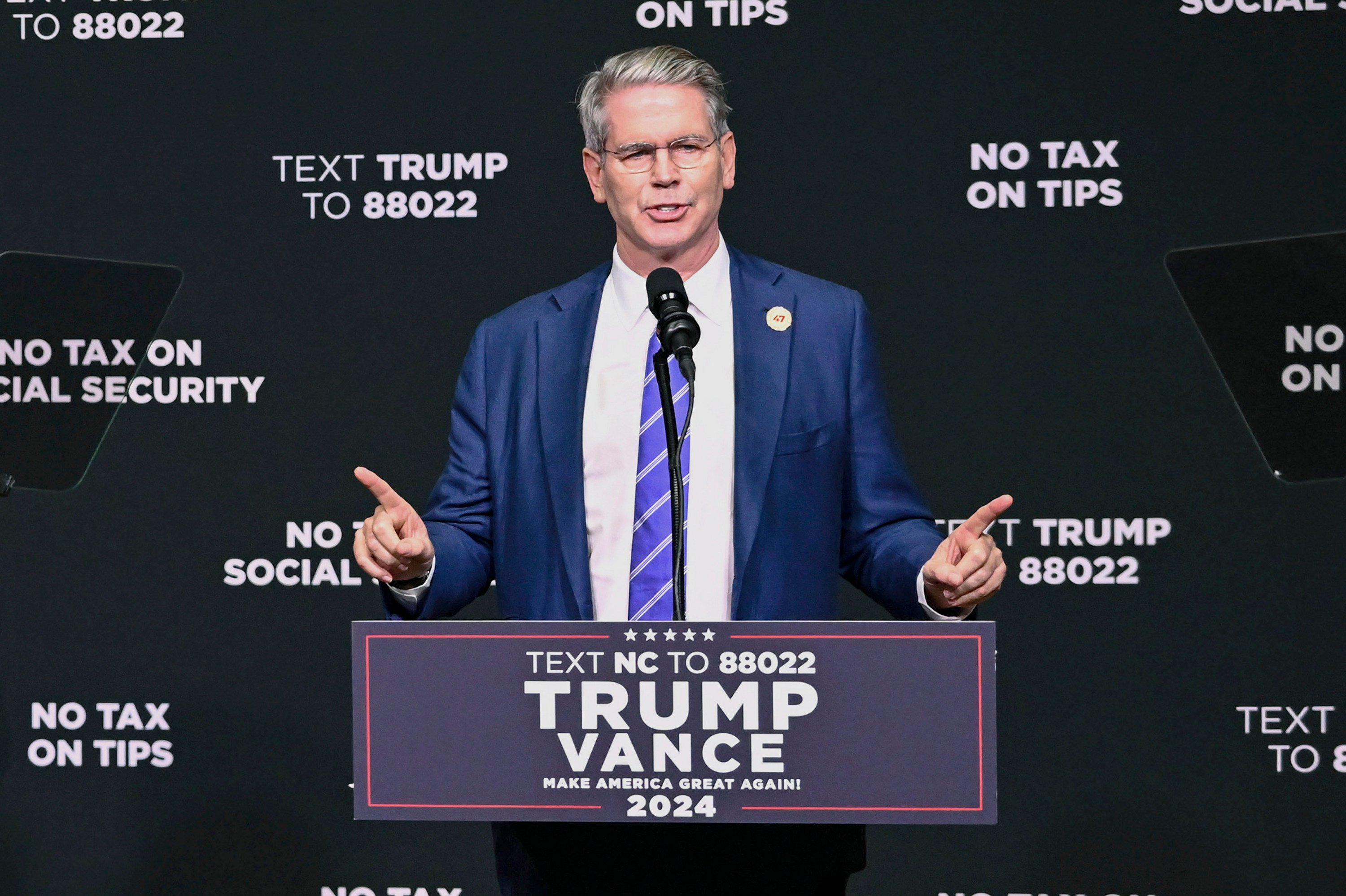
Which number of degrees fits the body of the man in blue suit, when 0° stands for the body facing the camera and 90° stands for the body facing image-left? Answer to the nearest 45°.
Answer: approximately 0°
